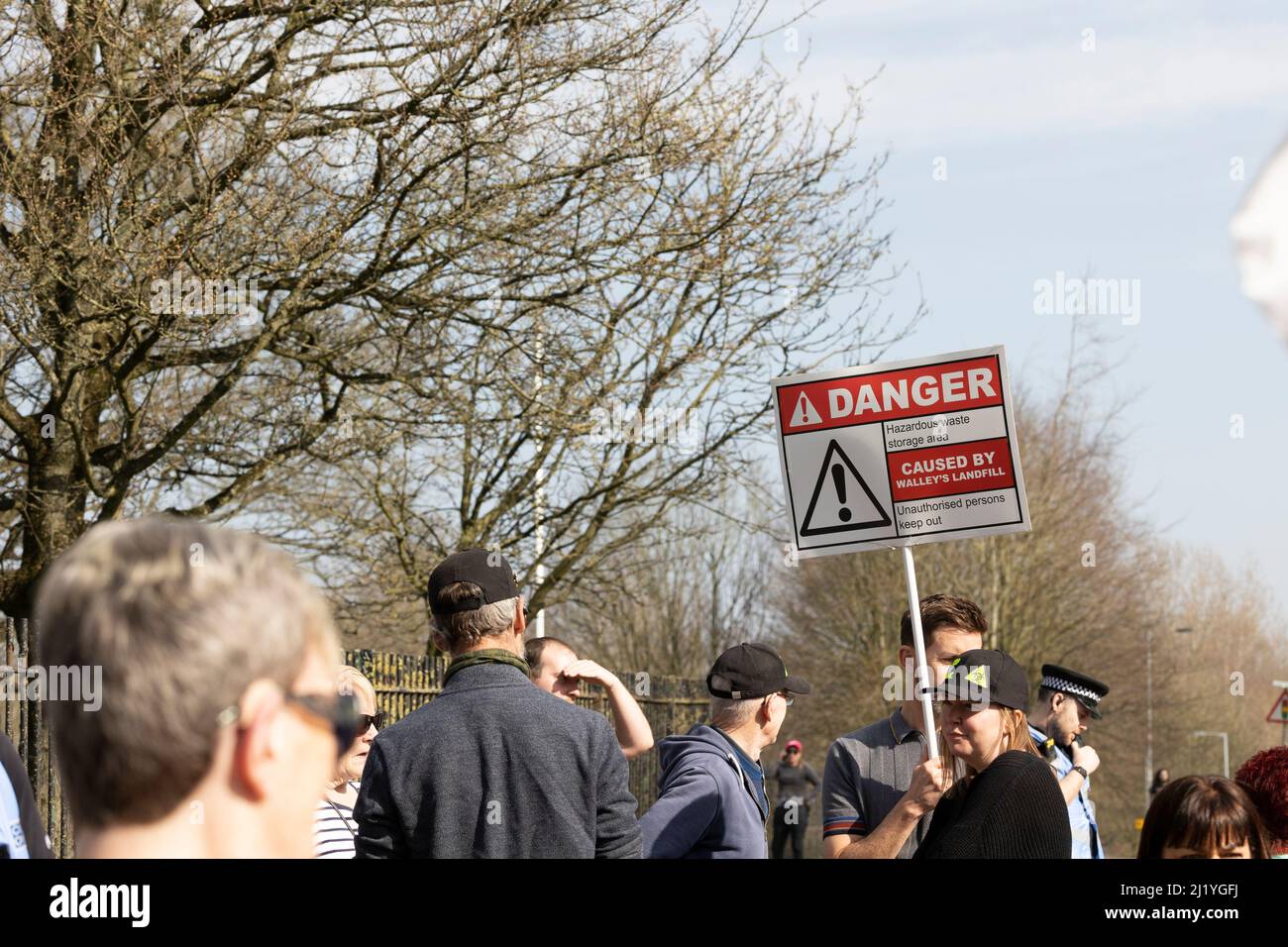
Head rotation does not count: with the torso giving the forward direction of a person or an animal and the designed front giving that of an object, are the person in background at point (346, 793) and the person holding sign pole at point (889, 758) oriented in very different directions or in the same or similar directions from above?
same or similar directions

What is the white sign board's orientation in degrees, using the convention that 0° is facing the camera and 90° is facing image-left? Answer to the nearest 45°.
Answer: approximately 0°

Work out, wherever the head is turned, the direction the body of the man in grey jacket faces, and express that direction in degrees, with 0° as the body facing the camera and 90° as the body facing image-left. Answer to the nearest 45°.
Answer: approximately 180°

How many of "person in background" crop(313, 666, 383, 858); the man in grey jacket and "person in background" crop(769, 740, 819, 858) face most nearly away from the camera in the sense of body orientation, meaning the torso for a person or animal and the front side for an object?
1

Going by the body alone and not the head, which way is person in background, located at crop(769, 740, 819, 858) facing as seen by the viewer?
toward the camera

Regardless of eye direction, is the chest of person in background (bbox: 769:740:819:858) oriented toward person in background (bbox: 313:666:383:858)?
yes

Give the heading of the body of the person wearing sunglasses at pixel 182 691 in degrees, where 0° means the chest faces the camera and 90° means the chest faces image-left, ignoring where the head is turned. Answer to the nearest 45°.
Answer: approximately 225°

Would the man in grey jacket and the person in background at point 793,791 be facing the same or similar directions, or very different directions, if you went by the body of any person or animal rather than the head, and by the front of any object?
very different directions

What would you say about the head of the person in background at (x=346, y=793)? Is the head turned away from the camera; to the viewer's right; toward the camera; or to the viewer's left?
to the viewer's right

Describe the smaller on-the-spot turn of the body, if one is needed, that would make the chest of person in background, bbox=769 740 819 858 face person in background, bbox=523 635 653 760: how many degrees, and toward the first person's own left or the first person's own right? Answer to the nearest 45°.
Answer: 0° — they already face them

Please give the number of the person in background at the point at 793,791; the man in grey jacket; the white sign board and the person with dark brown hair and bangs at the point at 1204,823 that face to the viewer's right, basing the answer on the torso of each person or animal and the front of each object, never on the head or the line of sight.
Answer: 0

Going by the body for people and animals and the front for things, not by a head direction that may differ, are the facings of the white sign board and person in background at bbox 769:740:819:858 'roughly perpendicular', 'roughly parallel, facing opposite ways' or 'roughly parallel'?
roughly parallel

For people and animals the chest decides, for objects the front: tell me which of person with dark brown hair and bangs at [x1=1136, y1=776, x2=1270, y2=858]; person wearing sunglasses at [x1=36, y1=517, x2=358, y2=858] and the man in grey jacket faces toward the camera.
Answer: person with dark brown hair and bangs at [x1=1136, y1=776, x2=1270, y2=858]

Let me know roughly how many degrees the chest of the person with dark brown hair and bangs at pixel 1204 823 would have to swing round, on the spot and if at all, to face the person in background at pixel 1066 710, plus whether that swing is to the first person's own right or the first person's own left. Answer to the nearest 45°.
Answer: approximately 180°

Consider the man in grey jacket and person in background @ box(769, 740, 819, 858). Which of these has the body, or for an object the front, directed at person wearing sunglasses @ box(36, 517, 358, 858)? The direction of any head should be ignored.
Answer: person in background @ box(769, 740, 819, 858)
